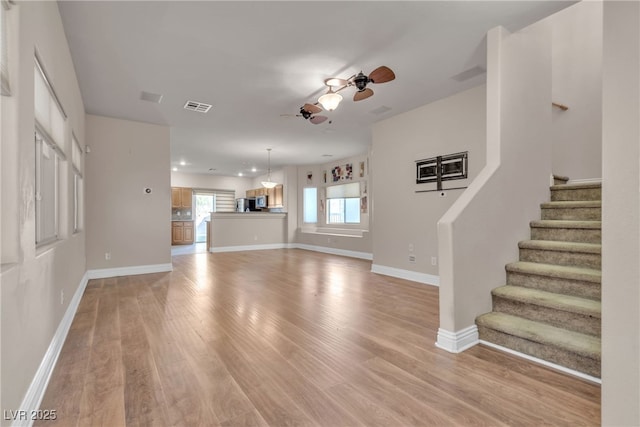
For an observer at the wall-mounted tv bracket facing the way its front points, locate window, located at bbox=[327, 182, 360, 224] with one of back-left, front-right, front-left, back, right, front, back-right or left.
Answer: right

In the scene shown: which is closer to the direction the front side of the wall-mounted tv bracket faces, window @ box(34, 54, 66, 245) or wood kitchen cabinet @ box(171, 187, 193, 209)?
the window

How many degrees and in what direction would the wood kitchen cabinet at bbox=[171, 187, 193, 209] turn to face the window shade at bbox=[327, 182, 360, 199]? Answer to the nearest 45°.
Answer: approximately 45° to its left

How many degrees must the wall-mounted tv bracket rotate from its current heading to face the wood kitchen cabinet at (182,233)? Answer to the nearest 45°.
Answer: approximately 45° to its right

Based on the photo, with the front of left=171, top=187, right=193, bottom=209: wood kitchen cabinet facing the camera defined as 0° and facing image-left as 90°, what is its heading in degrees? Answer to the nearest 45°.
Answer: approximately 0°

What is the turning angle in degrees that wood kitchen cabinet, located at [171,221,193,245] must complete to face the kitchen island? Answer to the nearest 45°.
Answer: approximately 45° to its left

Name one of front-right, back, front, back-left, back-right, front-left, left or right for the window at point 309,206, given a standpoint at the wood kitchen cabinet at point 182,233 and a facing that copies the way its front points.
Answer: front-left

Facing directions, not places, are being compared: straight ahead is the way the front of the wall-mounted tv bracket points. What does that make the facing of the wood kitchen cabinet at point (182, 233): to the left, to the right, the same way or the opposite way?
to the left

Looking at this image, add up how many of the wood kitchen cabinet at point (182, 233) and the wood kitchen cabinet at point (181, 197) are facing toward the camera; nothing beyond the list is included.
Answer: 2
